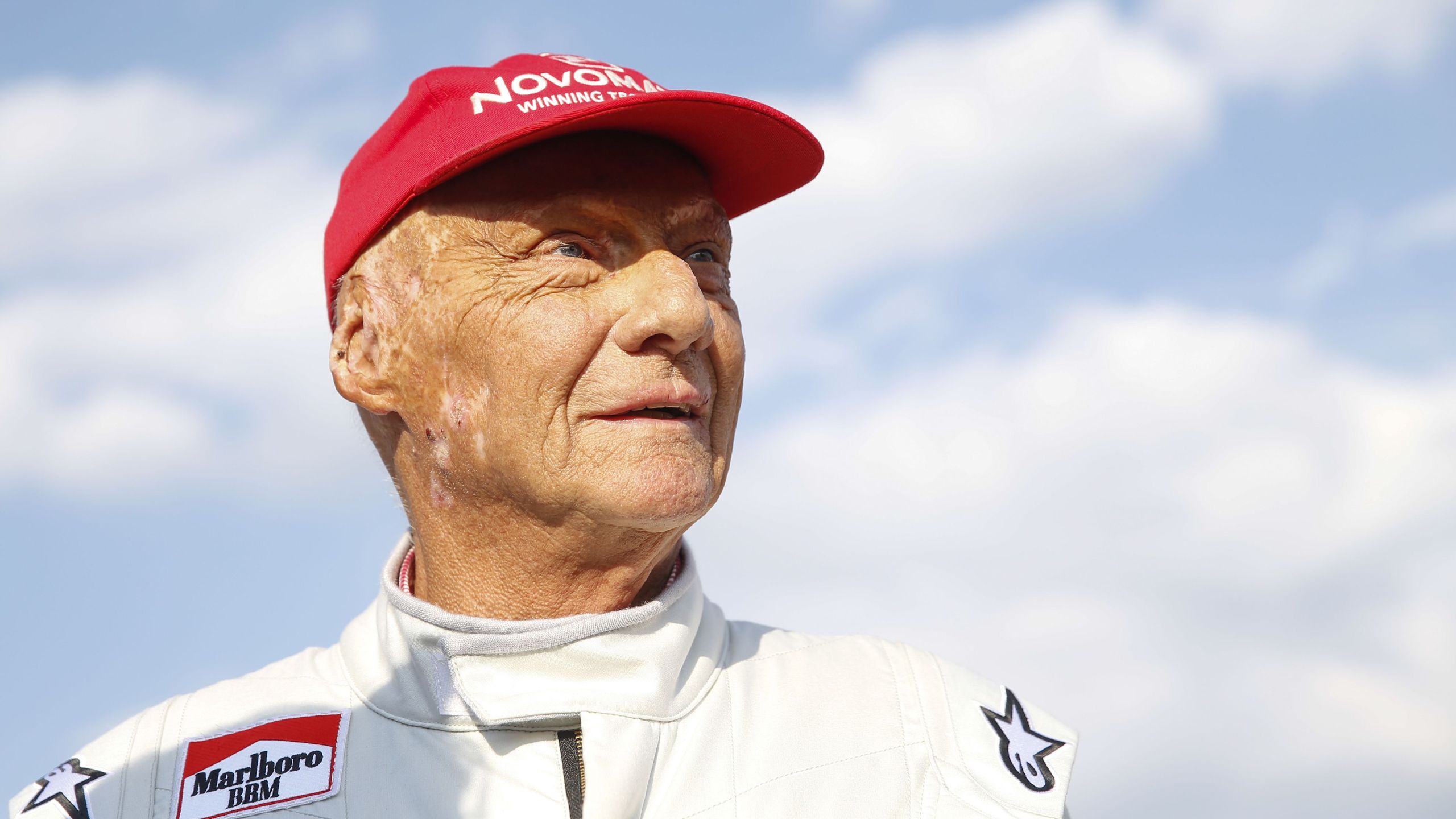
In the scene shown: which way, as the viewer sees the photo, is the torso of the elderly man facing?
toward the camera

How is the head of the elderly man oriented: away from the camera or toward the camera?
toward the camera
